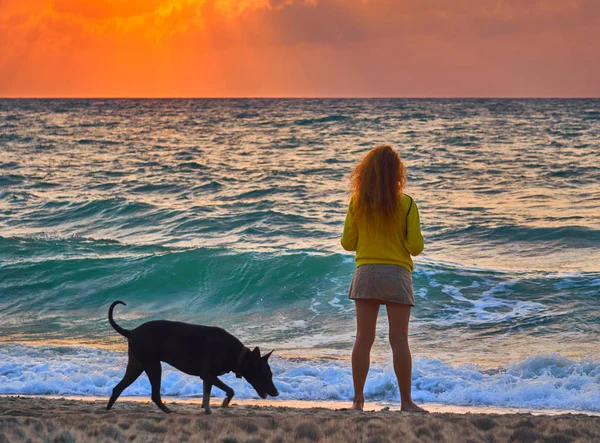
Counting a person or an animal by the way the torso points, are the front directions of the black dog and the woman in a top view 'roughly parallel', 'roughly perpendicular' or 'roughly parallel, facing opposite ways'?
roughly perpendicular

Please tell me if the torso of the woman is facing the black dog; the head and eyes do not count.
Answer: no

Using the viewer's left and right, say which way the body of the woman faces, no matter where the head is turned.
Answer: facing away from the viewer

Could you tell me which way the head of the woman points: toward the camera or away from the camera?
away from the camera

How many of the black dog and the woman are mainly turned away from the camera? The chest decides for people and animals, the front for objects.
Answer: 1

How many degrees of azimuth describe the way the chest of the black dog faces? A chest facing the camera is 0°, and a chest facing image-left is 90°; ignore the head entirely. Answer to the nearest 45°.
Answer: approximately 270°

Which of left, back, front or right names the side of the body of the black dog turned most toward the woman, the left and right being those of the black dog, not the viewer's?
front
